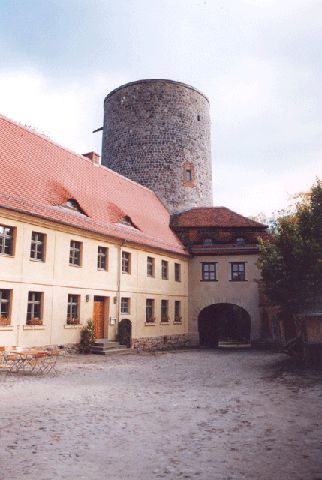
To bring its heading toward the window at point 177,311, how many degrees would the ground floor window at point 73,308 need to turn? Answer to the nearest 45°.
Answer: approximately 90° to its left

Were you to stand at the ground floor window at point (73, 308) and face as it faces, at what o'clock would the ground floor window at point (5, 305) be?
the ground floor window at point (5, 305) is roughly at 3 o'clock from the ground floor window at point (73, 308).

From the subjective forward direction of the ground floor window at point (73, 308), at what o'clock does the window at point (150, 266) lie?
The window is roughly at 9 o'clock from the ground floor window.

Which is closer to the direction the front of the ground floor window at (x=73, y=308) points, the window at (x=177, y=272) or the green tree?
the green tree

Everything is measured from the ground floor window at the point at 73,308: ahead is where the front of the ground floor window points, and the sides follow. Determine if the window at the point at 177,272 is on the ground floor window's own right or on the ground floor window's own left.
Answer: on the ground floor window's own left

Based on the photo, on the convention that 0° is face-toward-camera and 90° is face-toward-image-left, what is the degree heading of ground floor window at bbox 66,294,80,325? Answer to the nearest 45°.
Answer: approximately 315°

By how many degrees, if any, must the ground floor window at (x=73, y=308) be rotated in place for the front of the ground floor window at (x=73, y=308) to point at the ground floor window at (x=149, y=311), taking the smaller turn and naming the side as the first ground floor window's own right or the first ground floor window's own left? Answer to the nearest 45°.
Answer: approximately 90° to the first ground floor window's own left

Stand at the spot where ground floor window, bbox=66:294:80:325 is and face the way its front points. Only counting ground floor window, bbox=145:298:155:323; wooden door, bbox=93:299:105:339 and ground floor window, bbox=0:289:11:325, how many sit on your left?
2

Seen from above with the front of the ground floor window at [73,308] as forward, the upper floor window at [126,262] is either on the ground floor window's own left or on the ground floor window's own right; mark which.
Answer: on the ground floor window's own left

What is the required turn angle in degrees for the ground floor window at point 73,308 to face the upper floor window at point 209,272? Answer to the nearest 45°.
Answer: approximately 90° to its left
